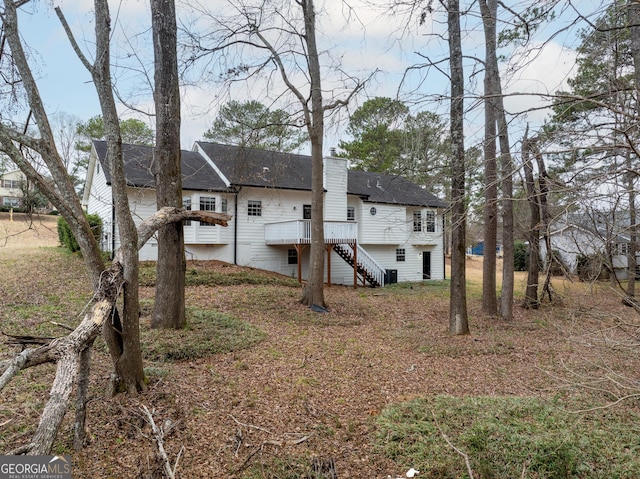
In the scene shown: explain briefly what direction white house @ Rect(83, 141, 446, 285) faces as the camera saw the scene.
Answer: facing away from the viewer

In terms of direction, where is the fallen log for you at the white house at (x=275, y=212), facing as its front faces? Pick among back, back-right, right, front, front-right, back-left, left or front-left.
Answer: back
